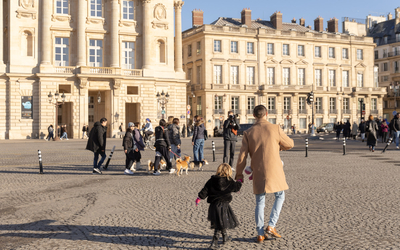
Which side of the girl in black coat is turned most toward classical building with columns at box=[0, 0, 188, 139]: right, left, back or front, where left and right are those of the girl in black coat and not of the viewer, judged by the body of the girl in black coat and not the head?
front

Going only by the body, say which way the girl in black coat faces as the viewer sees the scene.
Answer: away from the camera

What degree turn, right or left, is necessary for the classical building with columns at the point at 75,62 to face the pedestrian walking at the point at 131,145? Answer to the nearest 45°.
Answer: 0° — it already faces them

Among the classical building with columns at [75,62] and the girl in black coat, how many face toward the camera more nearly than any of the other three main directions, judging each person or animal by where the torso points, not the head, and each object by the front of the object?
1

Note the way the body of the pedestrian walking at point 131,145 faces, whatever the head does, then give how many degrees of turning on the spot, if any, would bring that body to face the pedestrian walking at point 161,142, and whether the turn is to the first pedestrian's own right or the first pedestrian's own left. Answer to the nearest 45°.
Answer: approximately 90° to the first pedestrian's own left

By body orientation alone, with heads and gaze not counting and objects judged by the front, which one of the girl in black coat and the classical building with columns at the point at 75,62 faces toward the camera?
the classical building with columns

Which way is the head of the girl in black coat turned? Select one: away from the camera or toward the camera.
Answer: away from the camera

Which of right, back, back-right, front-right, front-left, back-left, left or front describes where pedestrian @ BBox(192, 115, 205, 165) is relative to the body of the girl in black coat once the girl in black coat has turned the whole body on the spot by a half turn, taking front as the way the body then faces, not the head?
back

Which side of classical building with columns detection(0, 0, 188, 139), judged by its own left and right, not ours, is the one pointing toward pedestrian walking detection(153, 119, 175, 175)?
front

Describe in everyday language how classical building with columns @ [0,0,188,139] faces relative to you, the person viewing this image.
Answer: facing the viewer

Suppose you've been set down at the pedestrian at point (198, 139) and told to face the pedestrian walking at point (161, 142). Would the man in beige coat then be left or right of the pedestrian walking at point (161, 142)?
left

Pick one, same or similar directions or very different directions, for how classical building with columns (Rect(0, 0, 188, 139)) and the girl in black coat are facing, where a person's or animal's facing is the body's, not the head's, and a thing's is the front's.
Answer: very different directions

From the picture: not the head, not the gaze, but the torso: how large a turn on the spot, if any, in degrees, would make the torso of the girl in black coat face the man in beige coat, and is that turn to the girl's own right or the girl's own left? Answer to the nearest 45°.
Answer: approximately 90° to the girl's own right
